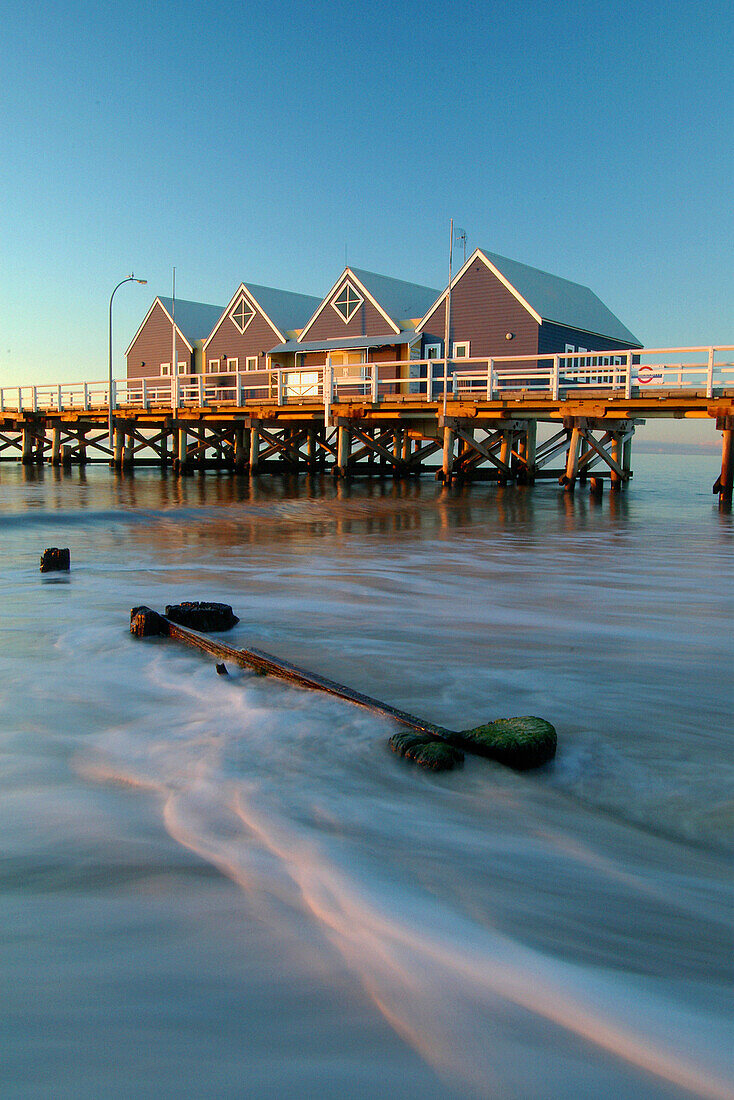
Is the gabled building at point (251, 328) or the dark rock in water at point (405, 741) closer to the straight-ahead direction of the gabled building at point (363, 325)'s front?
the dark rock in water

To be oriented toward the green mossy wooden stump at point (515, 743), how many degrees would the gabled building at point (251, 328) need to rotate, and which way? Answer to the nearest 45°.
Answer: approximately 45° to its left

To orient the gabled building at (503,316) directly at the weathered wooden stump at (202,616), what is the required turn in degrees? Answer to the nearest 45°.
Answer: approximately 45° to its left

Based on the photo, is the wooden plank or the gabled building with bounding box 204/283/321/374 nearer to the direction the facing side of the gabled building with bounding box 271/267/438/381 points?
the wooden plank

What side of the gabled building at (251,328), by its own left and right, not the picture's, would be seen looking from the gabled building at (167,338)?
right

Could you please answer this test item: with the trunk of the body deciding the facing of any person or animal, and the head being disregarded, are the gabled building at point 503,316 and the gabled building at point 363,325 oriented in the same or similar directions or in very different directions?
same or similar directions

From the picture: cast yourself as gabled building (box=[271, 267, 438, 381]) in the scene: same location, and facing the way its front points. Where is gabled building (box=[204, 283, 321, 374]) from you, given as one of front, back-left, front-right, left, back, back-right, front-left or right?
right

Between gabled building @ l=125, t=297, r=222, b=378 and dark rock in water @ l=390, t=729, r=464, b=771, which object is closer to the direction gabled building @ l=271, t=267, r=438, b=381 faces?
the dark rock in water

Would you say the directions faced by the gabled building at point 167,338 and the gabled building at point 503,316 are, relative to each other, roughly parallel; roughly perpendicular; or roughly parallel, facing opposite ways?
roughly parallel

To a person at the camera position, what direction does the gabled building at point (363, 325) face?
facing the viewer and to the left of the viewer

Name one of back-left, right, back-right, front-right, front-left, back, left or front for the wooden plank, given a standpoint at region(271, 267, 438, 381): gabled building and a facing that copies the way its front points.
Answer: front-left

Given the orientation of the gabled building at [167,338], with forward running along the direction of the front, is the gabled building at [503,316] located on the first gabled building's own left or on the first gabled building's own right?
on the first gabled building's own left

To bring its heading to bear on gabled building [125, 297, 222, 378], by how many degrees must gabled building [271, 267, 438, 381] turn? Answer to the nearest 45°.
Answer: approximately 90° to its right

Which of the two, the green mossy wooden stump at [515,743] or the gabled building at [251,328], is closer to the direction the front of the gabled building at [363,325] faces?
the green mossy wooden stump

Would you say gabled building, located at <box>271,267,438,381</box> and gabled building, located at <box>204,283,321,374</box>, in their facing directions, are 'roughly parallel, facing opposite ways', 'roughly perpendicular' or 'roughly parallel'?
roughly parallel

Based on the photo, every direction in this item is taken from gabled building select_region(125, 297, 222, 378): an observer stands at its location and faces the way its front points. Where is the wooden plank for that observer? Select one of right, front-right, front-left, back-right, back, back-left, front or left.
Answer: front-left

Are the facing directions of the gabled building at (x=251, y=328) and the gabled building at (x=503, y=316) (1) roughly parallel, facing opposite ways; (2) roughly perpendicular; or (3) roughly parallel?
roughly parallel
